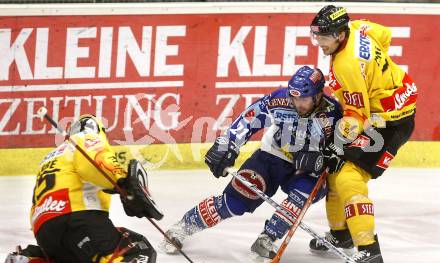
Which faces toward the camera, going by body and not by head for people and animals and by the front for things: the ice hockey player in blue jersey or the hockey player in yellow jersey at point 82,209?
the ice hockey player in blue jersey

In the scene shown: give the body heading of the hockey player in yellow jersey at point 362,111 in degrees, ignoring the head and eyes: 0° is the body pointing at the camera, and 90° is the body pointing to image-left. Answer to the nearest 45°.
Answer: approximately 90°

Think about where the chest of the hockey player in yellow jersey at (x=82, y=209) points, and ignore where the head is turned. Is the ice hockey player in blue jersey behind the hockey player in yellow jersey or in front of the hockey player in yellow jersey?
in front

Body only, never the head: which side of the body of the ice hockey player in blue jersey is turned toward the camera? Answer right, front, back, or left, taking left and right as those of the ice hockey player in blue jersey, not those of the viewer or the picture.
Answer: front

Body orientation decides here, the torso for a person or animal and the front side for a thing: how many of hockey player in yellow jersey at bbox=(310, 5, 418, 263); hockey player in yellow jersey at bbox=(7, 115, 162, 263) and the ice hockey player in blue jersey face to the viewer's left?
1

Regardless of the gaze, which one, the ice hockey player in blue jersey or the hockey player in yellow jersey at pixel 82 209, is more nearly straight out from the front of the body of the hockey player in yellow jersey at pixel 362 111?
the ice hockey player in blue jersey

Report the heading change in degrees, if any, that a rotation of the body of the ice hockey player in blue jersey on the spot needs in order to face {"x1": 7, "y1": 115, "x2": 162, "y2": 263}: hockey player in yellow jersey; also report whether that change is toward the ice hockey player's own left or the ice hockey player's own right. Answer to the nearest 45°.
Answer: approximately 45° to the ice hockey player's own right

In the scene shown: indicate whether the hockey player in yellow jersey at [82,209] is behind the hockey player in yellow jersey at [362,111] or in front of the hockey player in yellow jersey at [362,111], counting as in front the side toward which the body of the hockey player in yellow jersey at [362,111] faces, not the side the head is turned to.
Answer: in front

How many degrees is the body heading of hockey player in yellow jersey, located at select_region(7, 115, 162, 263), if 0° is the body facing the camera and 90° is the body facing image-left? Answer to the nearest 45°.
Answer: approximately 225°
